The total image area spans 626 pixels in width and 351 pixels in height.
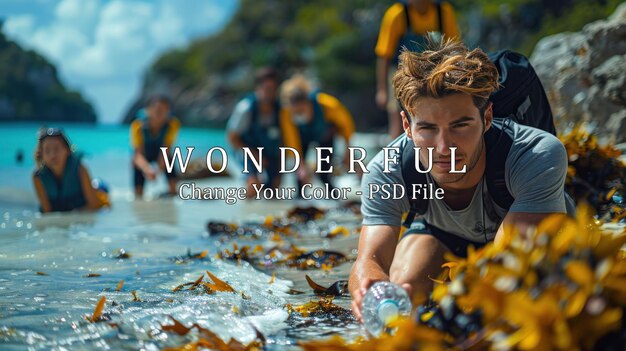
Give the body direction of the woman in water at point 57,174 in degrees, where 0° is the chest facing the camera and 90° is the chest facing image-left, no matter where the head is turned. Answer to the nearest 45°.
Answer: approximately 0°

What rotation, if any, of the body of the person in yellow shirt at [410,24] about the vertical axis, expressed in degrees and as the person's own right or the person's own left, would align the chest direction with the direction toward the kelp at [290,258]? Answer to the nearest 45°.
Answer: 0° — they already face it

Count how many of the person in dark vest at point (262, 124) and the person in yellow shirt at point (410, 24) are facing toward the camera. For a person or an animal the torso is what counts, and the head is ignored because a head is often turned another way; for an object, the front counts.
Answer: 2

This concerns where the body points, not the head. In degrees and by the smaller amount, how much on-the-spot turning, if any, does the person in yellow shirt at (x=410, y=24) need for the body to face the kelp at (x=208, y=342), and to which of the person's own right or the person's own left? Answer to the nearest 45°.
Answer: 0° — they already face it

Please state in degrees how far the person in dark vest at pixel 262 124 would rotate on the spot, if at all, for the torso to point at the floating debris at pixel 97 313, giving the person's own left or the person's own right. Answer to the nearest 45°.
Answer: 0° — they already face it

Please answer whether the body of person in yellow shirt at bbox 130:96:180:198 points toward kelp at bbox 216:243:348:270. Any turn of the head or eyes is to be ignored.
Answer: yes
